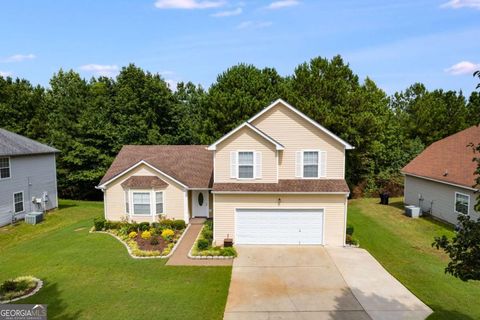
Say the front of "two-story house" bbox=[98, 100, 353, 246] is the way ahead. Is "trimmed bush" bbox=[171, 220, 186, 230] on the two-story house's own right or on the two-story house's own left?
on the two-story house's own right

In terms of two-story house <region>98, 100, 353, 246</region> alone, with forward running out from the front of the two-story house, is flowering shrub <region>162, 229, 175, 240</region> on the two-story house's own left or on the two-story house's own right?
on the two-story house's own right

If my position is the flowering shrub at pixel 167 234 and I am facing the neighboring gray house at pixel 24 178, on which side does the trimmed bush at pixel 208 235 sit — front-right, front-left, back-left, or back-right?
back-right

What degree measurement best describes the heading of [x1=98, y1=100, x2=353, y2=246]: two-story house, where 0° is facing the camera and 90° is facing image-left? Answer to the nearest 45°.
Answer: approximately 0°

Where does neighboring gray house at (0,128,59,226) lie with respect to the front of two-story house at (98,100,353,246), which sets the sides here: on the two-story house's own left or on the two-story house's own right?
on the two-story house's own right

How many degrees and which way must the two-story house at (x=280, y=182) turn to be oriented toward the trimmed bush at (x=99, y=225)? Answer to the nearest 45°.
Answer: approximately 90° to its right
